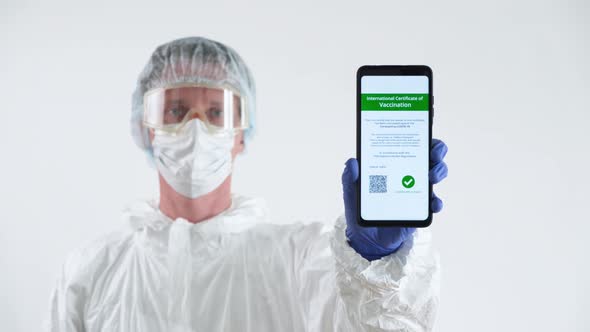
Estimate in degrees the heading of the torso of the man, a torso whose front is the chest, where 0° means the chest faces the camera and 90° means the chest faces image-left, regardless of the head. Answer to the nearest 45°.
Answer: approximately 0°
